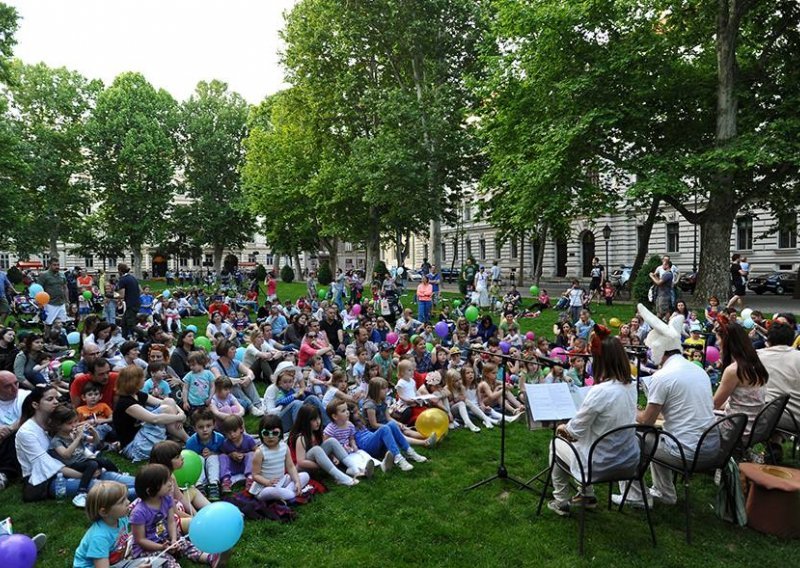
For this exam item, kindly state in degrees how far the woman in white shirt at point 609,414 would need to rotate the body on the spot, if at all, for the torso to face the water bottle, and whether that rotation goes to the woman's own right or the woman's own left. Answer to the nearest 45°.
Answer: approximately 45° to the woman's own left

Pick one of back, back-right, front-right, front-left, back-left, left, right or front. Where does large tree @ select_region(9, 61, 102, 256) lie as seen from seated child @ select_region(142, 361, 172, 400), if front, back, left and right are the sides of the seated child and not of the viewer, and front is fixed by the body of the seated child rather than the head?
back-left

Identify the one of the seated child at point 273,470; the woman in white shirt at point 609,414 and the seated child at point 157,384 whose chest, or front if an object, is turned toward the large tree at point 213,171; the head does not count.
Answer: the woman in white shirt

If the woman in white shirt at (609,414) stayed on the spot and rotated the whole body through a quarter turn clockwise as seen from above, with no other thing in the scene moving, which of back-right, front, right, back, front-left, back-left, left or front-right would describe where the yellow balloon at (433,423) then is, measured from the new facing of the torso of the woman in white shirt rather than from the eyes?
left

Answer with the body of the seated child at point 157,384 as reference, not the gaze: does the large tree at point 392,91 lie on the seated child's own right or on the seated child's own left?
on the seated child's own left

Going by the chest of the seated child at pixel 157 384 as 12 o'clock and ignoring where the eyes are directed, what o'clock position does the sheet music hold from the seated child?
The sheet music is roughly at 12 o'clock from the seated child.

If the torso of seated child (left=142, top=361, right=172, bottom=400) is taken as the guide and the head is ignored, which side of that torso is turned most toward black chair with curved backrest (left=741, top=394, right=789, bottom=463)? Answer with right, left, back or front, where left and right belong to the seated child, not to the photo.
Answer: front

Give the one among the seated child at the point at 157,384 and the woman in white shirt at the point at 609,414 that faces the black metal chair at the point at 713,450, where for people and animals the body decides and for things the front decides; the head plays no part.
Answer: the seated child

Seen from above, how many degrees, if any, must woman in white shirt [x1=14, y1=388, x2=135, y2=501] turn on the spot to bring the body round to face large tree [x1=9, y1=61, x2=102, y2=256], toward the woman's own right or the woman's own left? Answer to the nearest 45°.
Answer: approximately 90° to the woman's own left

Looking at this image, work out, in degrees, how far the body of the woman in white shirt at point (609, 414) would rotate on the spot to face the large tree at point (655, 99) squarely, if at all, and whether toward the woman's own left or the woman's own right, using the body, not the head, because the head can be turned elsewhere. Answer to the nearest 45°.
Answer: approximately 45° to the woman's own right

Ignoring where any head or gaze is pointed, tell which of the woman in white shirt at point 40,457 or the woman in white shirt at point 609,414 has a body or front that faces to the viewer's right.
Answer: the woman in white shirt at point 40,457

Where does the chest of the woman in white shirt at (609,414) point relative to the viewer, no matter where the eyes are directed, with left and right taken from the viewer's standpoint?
facing away from the viewer and to the left of the viewer

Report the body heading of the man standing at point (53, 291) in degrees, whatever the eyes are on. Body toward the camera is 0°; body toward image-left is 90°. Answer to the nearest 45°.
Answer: approximately 315°

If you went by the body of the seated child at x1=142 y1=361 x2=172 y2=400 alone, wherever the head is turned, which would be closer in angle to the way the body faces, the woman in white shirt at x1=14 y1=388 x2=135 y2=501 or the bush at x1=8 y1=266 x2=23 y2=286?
the woman in white shirt

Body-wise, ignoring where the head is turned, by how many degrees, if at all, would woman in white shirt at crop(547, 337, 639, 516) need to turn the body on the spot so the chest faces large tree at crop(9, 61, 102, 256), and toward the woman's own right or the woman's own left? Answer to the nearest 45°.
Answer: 0° — they already face it

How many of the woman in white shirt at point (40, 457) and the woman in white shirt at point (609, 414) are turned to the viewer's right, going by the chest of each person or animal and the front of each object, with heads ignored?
1

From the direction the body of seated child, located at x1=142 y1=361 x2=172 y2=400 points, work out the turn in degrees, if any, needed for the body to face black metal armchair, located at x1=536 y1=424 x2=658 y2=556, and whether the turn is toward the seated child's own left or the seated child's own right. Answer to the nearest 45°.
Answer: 0° — they already face it

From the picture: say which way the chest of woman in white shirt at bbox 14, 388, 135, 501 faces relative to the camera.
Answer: to the viewer's right
